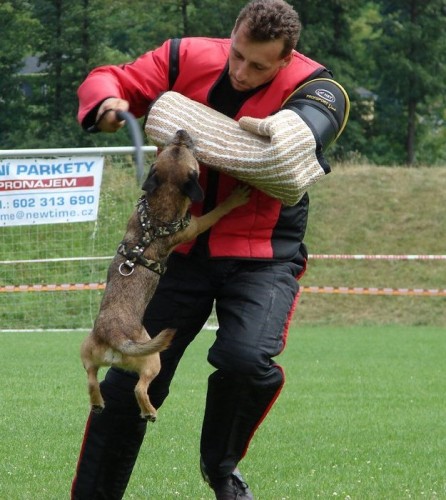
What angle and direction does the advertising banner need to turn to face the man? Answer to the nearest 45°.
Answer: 0° — it already faces them

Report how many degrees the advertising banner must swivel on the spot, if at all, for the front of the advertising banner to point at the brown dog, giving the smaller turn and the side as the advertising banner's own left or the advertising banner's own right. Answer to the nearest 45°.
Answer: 0° — it already faces it

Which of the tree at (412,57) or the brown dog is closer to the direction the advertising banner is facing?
the brown dog

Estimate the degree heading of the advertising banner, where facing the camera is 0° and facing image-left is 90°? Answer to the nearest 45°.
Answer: approximately 0°

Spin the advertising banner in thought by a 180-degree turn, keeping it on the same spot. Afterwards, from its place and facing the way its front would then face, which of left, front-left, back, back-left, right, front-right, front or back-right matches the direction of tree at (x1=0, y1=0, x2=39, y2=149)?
front

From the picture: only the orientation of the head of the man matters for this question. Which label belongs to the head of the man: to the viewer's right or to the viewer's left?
to the viewer's left

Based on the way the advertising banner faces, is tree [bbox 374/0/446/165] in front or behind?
behind
